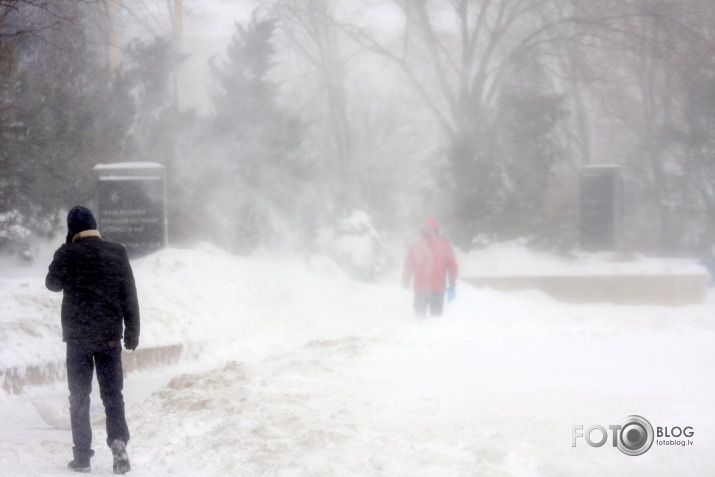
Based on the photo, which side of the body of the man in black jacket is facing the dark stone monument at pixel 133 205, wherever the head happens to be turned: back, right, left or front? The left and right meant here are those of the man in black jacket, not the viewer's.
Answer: front

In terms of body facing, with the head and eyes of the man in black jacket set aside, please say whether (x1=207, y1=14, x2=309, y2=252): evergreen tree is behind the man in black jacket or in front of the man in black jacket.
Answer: in front

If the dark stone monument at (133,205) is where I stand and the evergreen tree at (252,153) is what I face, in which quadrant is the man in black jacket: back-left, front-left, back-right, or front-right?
back-right

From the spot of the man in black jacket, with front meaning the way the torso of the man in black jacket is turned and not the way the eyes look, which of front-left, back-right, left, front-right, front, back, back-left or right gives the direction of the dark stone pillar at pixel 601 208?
front-right

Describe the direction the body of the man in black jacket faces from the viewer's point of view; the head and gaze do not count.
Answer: away from the camera

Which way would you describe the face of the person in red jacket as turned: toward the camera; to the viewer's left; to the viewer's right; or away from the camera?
toward the camera

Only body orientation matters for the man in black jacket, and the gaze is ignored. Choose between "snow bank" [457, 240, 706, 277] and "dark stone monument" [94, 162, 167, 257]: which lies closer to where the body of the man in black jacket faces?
the dark stone monument

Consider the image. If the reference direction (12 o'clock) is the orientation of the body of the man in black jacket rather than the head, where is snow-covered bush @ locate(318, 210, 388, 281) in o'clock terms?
The snow-covered bush is roughly at 1 o'clock from the man in black jacket.

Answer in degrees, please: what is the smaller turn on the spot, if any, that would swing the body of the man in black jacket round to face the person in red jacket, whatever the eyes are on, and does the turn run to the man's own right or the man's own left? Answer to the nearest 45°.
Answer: approximately 45° to the man's own right
